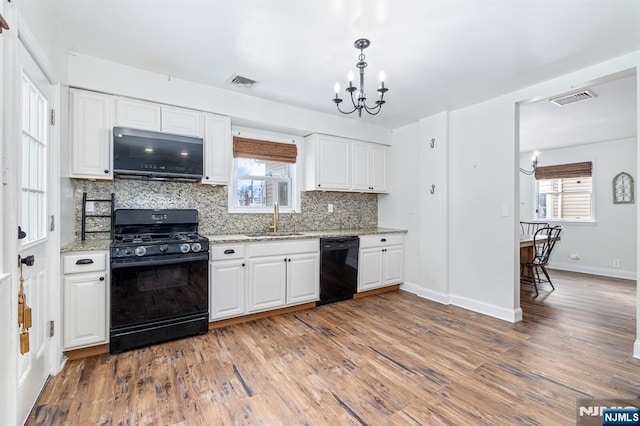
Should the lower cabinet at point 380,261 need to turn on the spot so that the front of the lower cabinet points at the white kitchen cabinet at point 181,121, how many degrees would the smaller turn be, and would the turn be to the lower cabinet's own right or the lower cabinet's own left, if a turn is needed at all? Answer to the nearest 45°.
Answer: approximately 90° to the lower cabinet's own right

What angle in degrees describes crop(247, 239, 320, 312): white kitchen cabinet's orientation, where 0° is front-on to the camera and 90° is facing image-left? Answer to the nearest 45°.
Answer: approximately 315°

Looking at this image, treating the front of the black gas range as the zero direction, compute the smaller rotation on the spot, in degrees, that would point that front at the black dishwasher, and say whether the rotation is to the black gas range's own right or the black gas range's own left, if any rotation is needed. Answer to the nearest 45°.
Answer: approximately 90° to the black gas range's own left

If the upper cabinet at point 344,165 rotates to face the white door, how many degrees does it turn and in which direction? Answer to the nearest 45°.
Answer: approximately 90° to its right

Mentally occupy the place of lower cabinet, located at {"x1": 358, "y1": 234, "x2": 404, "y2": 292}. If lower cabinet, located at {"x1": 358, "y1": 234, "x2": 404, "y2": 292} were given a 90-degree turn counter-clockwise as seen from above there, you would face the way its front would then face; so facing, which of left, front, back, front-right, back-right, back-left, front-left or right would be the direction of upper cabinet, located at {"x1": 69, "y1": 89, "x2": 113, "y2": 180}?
back

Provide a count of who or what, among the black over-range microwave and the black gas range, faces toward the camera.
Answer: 2

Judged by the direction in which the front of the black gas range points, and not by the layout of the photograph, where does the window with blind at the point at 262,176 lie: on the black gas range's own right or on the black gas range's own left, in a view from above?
on the black gas range's own left

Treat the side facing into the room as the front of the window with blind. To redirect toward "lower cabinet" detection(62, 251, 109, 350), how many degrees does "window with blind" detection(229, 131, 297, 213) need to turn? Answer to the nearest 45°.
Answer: approximately 90° to its right

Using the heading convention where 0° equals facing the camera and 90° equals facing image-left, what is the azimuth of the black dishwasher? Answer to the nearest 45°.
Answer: approximately 315°

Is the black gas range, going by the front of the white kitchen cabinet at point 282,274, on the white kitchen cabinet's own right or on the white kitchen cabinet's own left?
on the white kitchen cabinet's own right
